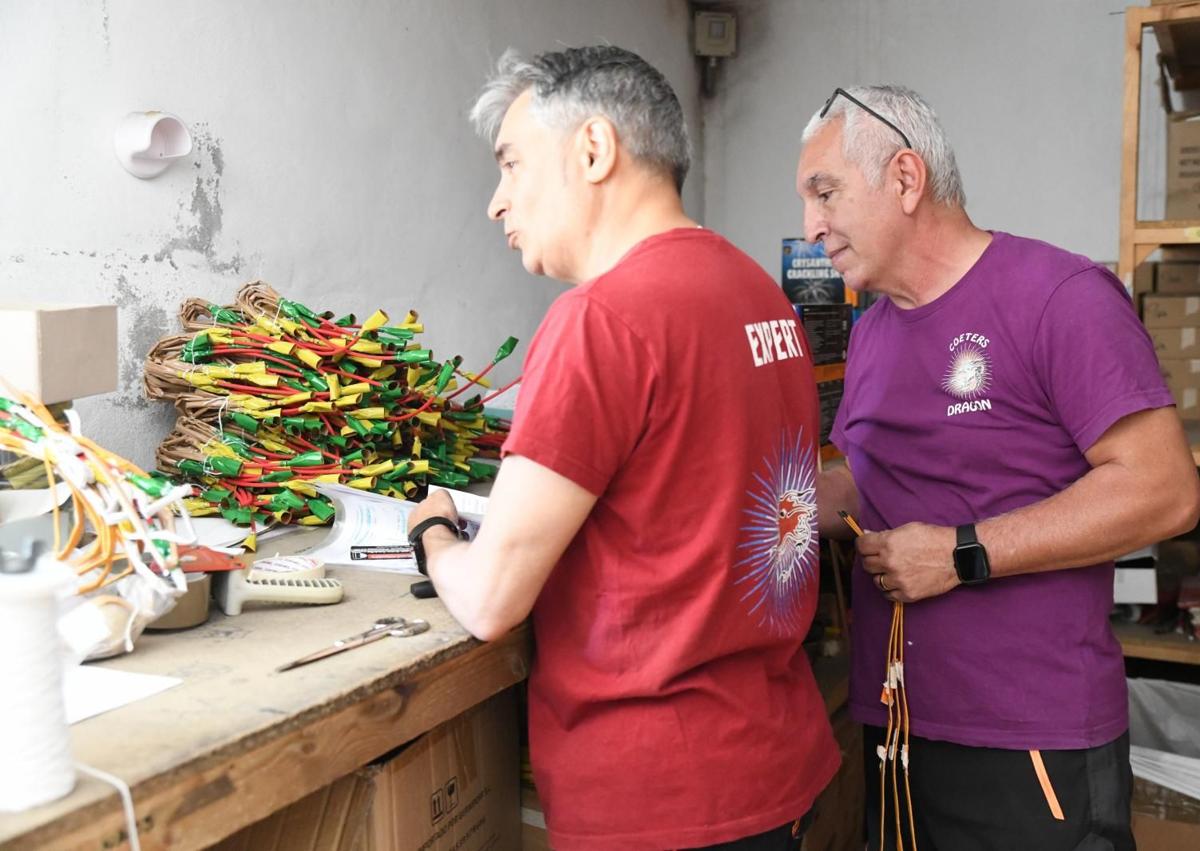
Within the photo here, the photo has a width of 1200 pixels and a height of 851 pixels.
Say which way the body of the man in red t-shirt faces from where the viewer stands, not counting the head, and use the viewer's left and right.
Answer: facing away from the viewer and to the left of the viewer

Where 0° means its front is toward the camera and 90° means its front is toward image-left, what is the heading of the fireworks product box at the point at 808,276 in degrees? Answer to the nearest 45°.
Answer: approximately 0°

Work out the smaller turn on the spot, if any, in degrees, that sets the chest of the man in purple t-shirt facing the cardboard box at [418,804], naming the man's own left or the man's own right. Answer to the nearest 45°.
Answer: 0° — they already face it

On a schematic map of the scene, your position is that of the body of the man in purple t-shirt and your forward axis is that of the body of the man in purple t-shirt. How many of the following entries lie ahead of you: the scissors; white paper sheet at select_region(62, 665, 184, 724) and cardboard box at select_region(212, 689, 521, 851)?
3

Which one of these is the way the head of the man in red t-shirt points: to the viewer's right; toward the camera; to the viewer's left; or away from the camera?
to the viewer's left

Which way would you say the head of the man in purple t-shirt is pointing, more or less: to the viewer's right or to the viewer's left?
to the viewer's left

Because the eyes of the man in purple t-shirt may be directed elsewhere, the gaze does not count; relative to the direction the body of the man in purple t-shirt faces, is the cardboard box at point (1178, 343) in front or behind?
behind

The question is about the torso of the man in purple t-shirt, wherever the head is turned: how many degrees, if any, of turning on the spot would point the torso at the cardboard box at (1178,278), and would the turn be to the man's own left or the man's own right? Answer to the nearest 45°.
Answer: approximately 135° to the man's own right

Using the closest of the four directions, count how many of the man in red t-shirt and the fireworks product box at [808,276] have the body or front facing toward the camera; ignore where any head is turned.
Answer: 1
